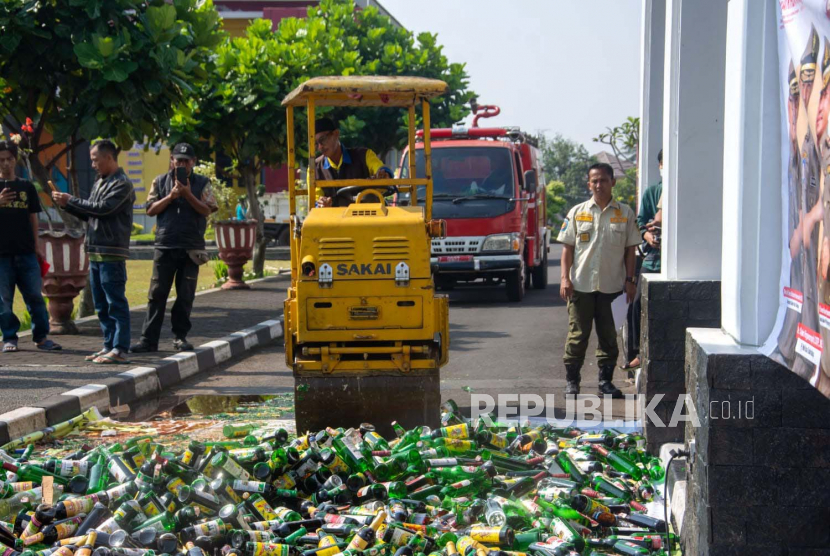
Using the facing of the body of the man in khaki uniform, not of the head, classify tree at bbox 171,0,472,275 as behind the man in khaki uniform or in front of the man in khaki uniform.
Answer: behind

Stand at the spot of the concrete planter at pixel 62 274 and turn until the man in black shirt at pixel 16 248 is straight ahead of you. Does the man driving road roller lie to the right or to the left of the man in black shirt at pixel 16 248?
left

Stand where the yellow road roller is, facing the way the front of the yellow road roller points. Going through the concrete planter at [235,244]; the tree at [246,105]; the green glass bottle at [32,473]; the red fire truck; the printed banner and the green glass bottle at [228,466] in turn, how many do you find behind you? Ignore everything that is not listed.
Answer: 3

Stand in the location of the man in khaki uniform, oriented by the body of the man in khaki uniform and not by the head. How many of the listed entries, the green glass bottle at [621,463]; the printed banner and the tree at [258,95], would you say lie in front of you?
2

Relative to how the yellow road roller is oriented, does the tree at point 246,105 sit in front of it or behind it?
behind

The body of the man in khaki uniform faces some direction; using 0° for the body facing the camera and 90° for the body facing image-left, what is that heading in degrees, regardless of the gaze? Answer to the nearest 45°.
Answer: approximately 0°

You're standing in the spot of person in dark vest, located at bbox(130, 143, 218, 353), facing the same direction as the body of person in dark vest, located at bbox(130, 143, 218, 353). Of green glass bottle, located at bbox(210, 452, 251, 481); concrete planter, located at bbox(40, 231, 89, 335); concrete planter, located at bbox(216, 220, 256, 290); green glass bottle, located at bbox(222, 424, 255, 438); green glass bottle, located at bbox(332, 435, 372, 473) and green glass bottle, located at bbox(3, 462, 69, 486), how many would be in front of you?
4

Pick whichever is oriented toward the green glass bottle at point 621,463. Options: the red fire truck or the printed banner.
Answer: the red fire truck

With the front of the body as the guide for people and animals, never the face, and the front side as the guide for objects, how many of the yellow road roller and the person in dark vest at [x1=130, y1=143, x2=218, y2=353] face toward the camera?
2

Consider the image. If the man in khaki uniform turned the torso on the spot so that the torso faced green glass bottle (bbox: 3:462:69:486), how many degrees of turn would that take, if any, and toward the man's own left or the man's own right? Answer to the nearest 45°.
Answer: approximately 45° to the man's own right
